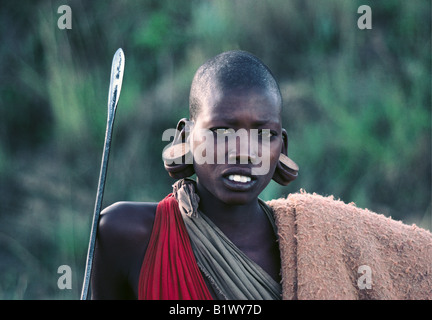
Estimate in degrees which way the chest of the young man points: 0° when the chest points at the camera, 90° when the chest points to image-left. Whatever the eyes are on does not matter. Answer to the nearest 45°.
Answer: approximately 0°
